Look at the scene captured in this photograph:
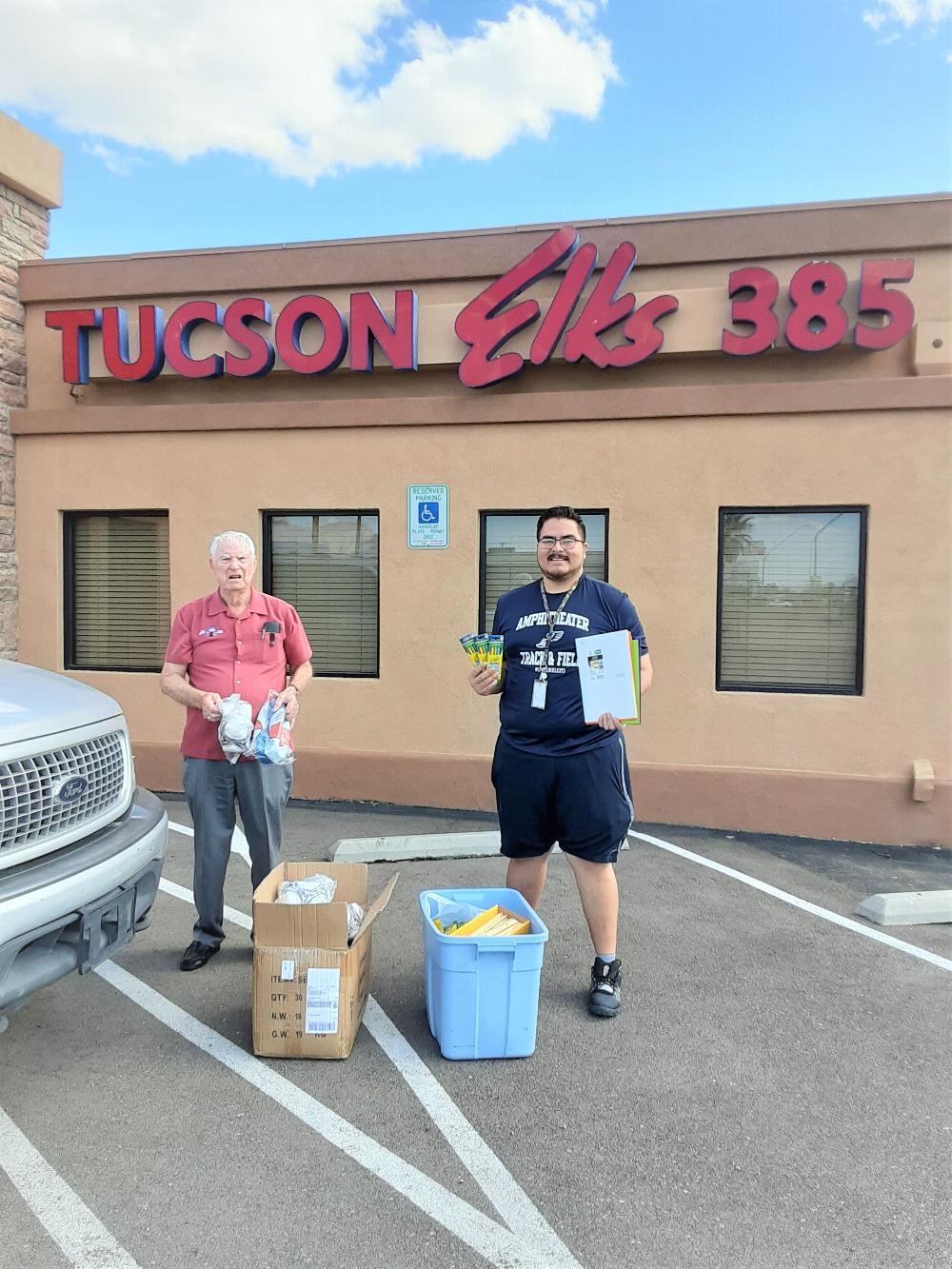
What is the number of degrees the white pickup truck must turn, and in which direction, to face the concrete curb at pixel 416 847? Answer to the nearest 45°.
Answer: approximately 90° to its left

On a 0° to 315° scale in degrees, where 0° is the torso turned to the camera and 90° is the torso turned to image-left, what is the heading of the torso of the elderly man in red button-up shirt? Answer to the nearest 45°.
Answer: approximately 0°

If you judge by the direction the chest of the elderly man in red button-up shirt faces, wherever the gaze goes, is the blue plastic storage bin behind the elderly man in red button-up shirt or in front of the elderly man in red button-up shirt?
in front

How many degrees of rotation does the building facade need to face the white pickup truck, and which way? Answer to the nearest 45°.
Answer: approximately 45° to its right
